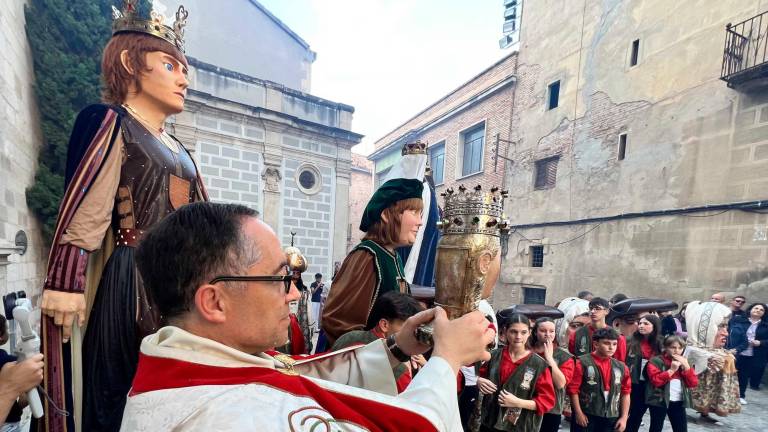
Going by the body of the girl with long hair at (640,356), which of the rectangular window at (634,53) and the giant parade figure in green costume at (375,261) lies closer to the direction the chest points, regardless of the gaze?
the giant parade figure in green costume

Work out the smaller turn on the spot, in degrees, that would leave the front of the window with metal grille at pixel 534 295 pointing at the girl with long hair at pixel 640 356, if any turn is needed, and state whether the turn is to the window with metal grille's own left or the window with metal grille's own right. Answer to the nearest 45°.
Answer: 0° — it already faces them

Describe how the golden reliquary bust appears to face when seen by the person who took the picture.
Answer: facing away from the viewer and to the right of the viewer

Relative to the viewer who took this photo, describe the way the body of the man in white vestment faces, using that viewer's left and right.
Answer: facing to the right of the viewer

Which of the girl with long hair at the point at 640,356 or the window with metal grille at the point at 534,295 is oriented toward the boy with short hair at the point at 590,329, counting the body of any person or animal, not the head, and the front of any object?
the window with metal grille

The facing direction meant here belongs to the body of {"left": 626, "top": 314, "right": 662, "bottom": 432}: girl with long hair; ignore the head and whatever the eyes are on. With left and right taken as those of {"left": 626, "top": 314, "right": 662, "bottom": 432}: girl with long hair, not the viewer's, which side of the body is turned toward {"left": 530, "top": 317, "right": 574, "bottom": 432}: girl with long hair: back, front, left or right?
right

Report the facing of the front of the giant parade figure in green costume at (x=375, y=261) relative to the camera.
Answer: to the viewer's right

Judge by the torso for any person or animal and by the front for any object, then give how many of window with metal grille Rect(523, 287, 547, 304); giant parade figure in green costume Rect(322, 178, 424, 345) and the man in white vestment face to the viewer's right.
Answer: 2
